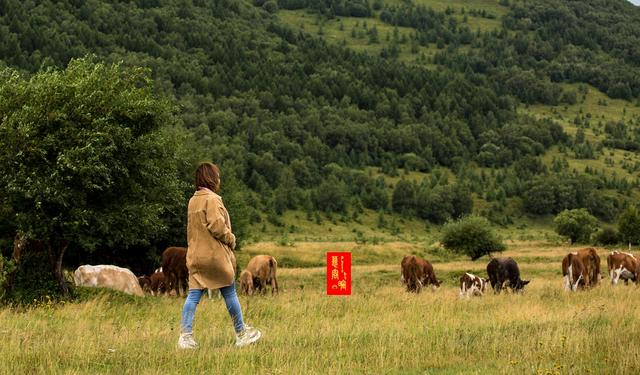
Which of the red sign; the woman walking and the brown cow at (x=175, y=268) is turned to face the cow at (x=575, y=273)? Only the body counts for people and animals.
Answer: the woman walking

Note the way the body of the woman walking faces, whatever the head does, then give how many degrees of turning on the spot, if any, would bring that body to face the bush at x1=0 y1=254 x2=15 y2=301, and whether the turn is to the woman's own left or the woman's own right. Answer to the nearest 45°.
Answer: approximately 90° to the woman's own left

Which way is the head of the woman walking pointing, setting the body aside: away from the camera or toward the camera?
away from the camera

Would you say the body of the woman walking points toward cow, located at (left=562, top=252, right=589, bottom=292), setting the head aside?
yes
